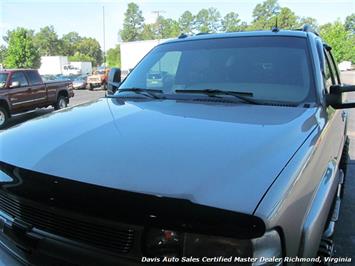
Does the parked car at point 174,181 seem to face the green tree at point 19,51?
no

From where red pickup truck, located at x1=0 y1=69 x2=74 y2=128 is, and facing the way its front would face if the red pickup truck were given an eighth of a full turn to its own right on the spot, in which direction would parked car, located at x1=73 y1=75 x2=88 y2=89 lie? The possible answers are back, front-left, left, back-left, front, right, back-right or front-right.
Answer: right

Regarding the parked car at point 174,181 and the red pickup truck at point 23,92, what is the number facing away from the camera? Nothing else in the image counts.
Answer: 0

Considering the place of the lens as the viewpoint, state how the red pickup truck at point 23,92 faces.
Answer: facing the viewer and to the left of the viewer

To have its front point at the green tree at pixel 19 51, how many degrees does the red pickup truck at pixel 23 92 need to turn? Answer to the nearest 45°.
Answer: approximately 135° to its right

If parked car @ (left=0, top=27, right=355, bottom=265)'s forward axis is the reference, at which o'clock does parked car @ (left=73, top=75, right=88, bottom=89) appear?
parked car @ (left=73, top=75, right=88, bottom=89) is roughly at 4 o'clock from parked car @ (left=0, top=27, right=355, bottom=265).

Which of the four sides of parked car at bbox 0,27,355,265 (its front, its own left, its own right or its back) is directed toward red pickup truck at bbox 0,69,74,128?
right
